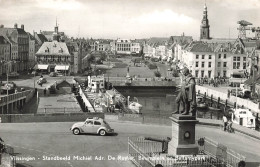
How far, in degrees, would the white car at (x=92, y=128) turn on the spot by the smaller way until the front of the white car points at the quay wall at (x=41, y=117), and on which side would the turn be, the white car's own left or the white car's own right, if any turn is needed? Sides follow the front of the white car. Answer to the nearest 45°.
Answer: approximately 45° to the white car's own right

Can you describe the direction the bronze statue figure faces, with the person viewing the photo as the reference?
facing the viewer and to the left of the viewer

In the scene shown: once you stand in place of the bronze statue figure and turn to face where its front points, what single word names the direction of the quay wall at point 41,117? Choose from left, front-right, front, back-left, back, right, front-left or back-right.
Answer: right

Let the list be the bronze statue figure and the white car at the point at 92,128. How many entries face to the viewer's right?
0

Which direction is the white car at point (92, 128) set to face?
to the viewer's left

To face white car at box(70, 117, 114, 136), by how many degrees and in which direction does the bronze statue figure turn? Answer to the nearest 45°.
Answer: approximately 90° to its right
